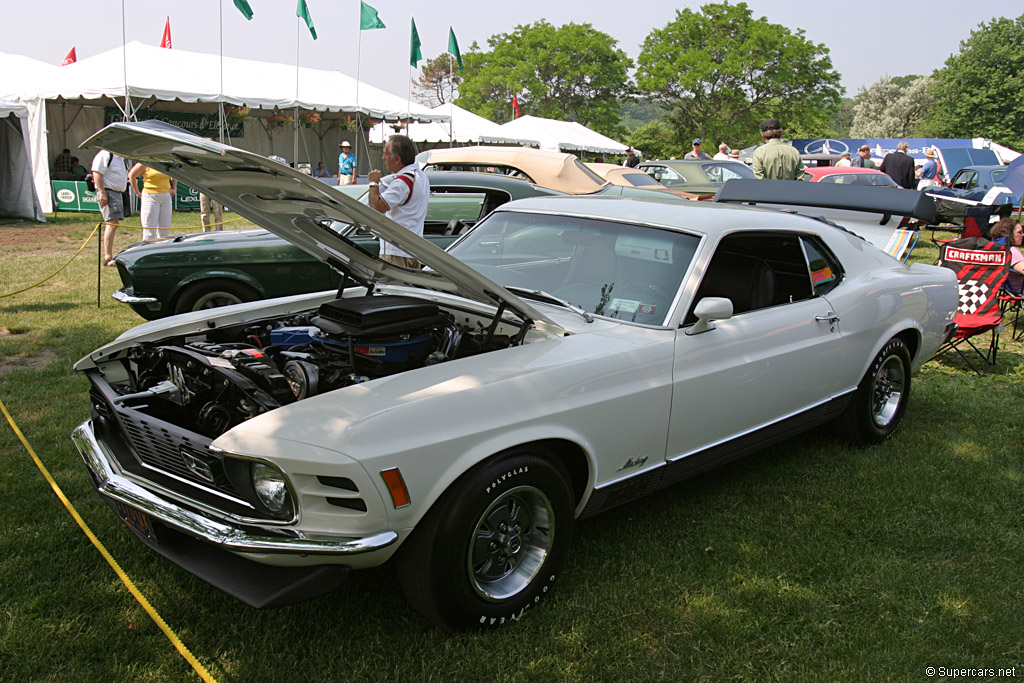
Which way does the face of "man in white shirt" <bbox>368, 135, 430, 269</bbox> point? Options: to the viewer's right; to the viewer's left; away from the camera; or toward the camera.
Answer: to the viewer's left

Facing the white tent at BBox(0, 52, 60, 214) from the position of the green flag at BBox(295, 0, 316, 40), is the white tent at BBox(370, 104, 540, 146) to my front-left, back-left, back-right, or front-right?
back-right

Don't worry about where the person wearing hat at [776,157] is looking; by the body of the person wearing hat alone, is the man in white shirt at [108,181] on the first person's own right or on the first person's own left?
on the first person's own left

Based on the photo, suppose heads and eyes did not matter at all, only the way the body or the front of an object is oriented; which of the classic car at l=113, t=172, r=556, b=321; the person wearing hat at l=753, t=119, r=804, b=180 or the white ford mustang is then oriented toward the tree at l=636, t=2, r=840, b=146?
the person wearing hat

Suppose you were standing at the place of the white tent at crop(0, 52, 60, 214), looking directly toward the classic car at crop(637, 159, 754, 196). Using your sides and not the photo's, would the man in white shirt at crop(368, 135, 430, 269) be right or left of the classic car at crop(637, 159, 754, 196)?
right

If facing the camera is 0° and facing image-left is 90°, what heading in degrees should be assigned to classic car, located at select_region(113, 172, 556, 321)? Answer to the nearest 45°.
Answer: approximately 45°

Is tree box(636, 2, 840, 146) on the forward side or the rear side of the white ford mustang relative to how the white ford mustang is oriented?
on the rear side

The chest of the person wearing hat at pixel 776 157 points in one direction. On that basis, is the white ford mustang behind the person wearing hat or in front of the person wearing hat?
behind

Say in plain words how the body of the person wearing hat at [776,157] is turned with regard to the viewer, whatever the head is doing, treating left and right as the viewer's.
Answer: facing away from the viewer

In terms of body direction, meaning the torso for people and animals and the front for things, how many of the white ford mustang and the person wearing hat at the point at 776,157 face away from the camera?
1

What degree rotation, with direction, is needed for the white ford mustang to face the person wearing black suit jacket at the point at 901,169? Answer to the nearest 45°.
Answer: approximately 180°

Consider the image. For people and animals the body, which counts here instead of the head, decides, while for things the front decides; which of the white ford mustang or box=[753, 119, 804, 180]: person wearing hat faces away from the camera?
the person wearing hat

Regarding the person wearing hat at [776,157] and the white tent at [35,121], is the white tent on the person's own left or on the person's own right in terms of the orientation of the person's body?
on the person's own left
